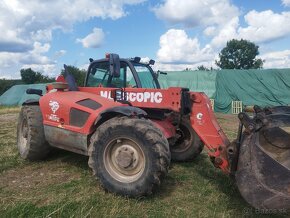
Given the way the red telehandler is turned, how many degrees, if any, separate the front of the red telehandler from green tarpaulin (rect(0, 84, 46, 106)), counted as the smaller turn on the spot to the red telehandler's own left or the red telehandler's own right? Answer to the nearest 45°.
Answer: approximately 180°

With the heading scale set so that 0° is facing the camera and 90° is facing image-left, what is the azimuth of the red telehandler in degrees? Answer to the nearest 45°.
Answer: approximately 315°

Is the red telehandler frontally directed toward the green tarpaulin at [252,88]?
no

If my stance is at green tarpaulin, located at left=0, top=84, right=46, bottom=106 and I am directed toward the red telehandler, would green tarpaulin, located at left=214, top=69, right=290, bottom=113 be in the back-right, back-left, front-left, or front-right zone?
front-left

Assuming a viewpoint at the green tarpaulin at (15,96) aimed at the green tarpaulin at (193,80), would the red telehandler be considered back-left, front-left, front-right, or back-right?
front-right

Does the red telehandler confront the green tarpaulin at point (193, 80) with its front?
no
